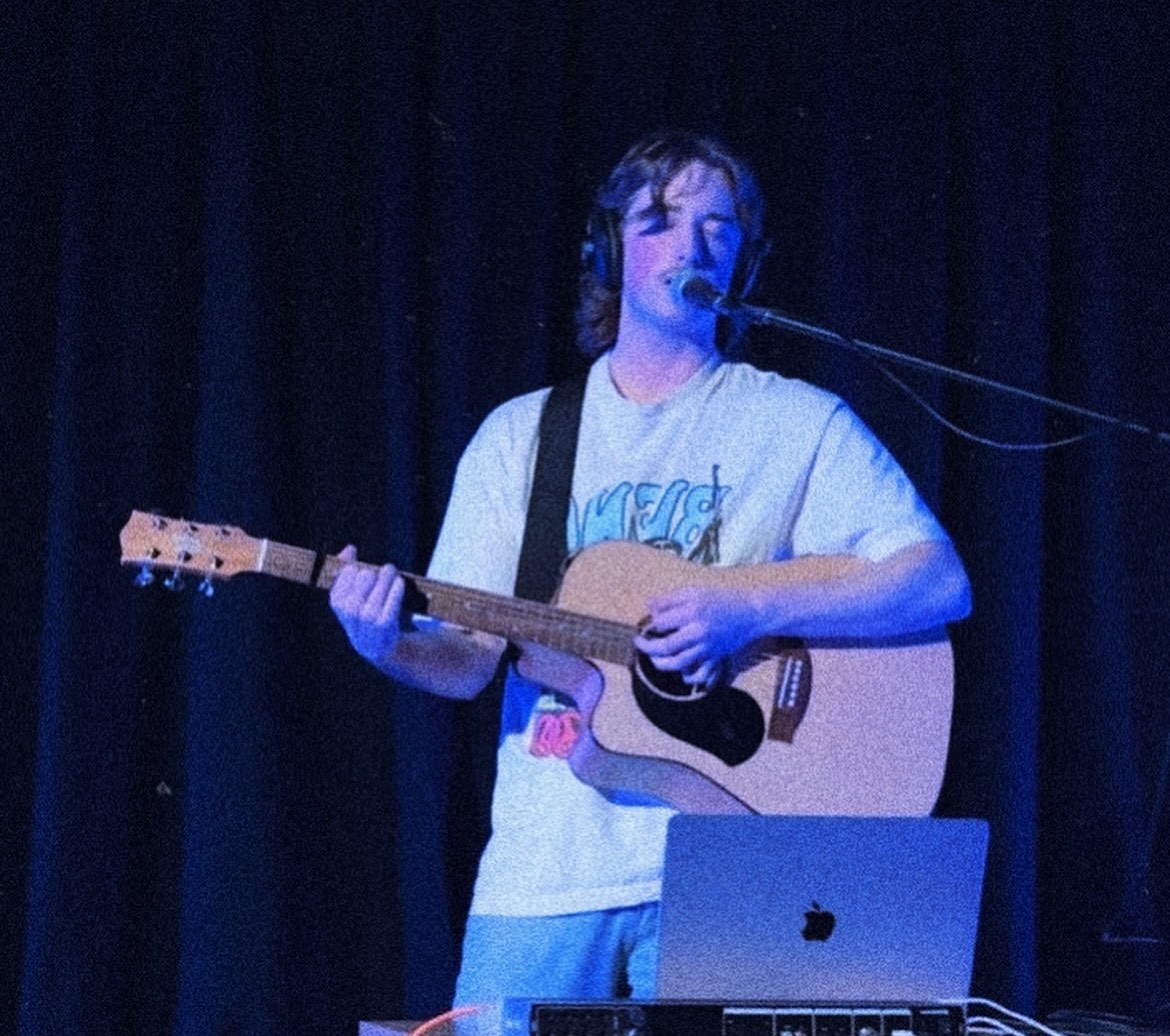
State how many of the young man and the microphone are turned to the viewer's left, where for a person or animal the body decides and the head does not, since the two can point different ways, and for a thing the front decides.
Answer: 1

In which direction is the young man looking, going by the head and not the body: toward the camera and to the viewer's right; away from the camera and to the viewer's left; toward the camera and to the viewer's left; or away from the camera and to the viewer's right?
toward the camera and to the viewer's right

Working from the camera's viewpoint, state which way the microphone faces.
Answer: facing to the left of the viewer

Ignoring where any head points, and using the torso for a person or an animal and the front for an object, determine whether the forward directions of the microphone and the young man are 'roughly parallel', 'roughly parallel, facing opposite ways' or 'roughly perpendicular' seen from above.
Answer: roughly perpendicular
